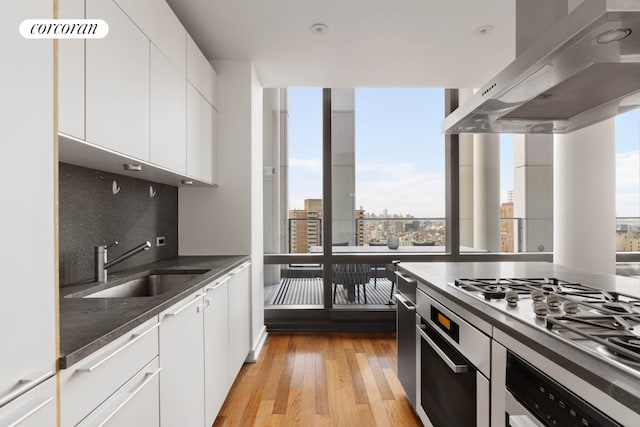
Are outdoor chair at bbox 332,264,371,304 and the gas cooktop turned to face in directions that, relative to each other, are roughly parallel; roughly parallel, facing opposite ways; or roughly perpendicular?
roughly perpendicular

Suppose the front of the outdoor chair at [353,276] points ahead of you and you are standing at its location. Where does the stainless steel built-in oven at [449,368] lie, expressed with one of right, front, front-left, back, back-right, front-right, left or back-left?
back

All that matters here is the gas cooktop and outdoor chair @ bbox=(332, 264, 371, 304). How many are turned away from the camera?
1

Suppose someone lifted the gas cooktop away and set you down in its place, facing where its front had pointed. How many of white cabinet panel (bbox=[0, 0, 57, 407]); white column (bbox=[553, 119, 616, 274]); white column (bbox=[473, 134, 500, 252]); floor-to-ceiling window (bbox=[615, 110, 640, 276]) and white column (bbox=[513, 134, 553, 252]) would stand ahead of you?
1

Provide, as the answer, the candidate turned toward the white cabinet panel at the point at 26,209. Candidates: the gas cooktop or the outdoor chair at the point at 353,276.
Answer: the gas cooktop

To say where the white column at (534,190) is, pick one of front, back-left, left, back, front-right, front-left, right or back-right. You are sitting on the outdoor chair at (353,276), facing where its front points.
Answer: right

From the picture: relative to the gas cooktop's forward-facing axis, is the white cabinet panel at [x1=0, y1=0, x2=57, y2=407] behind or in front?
in front

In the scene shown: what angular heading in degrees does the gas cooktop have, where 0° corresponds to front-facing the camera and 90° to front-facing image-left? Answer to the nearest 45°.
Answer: approximately 45°

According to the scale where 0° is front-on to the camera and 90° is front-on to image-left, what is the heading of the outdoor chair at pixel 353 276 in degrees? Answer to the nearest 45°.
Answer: approximately 180°

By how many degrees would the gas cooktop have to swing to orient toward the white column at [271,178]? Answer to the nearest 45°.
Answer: approximately 90° to its right
